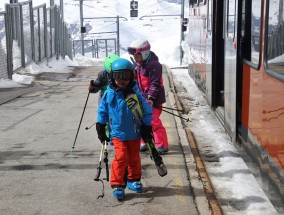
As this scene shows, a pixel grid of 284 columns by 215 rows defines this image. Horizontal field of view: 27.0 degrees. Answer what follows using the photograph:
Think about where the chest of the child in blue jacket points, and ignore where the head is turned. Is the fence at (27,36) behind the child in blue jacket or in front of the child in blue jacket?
behind

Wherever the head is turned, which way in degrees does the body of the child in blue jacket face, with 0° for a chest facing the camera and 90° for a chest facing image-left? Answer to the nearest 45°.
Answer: approximately 0°

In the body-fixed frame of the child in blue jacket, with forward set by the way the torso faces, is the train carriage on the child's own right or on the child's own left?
on the child's own left
